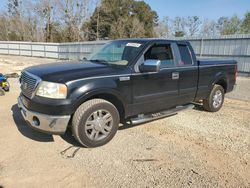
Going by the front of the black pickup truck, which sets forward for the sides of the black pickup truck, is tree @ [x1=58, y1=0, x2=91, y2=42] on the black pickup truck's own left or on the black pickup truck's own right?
on the black pickup truck's own right

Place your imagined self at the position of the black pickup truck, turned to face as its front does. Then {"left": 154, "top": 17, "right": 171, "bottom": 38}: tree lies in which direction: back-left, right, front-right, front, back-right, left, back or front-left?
back-right

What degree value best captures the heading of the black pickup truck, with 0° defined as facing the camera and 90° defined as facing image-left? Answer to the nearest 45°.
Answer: approximately 45°

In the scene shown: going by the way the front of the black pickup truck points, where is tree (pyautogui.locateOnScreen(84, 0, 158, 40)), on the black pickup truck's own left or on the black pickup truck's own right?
on the black pickup truck's own right

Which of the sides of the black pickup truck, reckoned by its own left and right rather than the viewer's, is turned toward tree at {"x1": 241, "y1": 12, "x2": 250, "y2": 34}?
back

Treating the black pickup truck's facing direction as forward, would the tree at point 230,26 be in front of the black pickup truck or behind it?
behind
